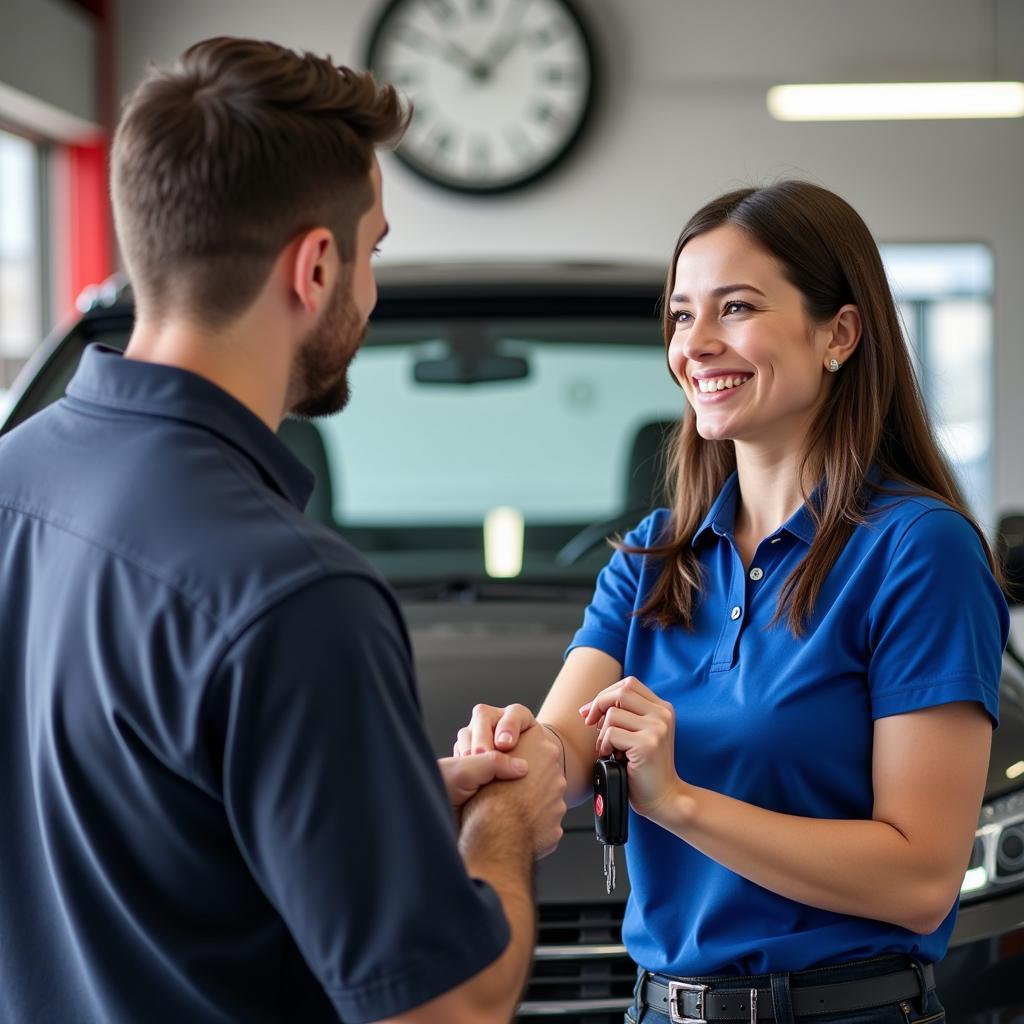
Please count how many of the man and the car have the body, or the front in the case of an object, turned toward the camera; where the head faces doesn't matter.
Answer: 1

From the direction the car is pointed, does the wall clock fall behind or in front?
behind

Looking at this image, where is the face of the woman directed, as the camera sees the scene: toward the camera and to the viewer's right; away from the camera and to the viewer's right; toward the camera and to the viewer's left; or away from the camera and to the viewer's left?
toward the camera and to the viewer's left

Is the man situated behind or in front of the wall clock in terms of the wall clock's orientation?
in front

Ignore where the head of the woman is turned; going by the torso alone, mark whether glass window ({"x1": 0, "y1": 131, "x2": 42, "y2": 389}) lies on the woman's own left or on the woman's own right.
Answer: on the woman's own right

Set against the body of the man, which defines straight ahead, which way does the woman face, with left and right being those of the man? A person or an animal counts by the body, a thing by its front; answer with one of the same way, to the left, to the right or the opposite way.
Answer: the opposite way

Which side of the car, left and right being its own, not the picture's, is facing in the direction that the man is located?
front

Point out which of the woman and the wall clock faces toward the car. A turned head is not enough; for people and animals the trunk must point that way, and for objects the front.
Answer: the wall clock

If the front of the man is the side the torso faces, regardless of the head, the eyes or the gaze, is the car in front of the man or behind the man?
in front

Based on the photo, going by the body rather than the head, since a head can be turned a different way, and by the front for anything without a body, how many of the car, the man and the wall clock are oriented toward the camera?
2

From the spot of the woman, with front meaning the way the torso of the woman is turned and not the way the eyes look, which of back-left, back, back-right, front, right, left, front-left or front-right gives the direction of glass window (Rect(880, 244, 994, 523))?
back-right

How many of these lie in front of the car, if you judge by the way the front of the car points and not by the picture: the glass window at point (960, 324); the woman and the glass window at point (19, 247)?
1

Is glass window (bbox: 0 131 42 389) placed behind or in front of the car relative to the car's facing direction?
behind

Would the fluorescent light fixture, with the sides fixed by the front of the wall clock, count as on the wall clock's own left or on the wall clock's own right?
on the wall clock's own left

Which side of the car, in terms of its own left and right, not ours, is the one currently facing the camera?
front

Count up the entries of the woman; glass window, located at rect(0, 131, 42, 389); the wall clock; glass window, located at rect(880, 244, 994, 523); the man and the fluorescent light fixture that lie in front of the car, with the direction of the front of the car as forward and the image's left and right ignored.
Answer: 2

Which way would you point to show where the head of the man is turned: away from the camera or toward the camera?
away from the camera

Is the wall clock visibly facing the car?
yes

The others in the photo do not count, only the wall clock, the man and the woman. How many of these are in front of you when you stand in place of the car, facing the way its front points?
2
